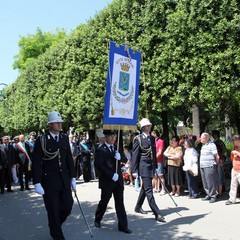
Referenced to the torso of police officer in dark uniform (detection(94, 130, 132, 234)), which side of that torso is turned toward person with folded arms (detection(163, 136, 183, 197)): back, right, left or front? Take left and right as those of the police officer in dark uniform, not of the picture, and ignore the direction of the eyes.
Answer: left

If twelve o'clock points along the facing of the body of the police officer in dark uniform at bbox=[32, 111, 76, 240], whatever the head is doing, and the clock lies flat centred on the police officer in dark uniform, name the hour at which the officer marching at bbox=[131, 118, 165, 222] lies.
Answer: The officer marching is roughly at 9 o'clock from the police officer in dark uniform.

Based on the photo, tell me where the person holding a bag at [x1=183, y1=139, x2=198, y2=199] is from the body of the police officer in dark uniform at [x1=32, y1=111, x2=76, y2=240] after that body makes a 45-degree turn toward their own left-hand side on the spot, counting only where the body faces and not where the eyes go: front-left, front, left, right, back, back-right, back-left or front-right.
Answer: front-left

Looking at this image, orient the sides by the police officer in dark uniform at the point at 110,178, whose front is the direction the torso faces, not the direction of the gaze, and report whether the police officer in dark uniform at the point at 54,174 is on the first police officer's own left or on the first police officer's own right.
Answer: on the first police officer's own right

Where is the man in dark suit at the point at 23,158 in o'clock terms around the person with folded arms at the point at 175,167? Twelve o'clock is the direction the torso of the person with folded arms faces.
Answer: The man in dark suit is roughly at 2 o'clock from the person with folded arms.

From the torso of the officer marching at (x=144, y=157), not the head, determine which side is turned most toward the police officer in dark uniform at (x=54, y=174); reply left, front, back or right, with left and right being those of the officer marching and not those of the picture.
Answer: right

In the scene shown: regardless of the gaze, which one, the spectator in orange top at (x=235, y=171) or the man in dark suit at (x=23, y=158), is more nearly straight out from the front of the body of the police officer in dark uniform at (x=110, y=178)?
the spectator in orange top

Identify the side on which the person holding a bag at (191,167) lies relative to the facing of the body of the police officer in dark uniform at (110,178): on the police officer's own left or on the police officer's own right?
on the police officer's own left

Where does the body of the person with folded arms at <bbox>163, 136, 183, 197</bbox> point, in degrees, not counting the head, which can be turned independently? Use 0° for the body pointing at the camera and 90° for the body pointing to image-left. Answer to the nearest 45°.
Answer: approximately 45°

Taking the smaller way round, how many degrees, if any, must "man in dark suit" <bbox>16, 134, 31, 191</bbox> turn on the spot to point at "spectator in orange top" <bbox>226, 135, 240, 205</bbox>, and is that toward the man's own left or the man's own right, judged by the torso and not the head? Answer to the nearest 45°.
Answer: approximately 45° to the man's own left

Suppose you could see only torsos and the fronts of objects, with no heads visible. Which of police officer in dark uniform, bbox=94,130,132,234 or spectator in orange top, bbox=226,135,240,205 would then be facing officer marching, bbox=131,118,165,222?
the spectator in orange top

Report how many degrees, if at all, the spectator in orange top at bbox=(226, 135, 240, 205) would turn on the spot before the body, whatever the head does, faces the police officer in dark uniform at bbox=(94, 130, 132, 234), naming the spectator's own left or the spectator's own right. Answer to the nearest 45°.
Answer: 0° — they already face them
